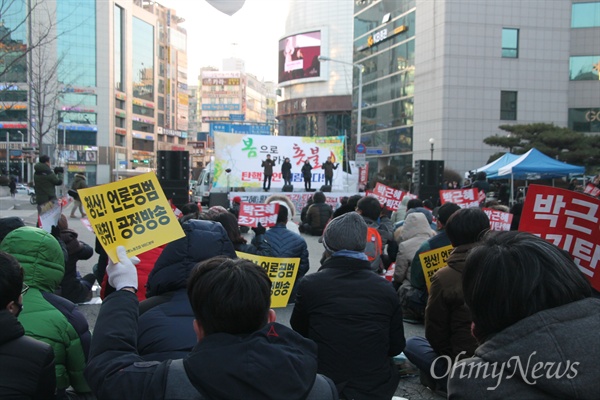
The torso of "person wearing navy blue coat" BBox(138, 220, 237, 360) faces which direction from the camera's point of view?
away from the camera

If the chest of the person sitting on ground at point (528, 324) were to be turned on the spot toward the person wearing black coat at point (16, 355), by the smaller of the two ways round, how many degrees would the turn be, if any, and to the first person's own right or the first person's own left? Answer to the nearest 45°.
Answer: approximately 45° to the first person's own left

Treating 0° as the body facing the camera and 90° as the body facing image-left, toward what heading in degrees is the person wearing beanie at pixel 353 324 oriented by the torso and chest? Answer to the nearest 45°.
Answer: approximately 180°

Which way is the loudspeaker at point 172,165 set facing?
toward the camera

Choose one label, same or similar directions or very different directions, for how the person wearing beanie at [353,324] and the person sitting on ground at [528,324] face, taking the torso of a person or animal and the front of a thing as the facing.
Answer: same or similar directions

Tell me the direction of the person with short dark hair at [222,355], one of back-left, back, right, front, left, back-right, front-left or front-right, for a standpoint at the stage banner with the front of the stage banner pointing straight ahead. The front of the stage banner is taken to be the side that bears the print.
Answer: front

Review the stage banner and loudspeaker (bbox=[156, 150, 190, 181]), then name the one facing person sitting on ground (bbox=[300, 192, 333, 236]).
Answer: the stage banner

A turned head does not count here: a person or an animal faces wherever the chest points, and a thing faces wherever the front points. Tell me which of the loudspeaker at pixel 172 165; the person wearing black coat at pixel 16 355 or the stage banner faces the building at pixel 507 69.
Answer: the person wearing black coat

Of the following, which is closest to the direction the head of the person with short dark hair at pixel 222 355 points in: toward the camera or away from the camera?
away from the camera

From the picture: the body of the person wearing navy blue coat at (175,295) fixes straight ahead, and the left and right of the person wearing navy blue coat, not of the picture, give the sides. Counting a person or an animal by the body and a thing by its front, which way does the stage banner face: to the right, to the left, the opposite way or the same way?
the opposite way

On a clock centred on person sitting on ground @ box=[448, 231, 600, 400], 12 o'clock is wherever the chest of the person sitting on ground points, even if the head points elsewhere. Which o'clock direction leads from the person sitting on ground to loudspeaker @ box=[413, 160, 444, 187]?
The loudspeaker is roughly at 1 o'clock from the person sitting on ground.

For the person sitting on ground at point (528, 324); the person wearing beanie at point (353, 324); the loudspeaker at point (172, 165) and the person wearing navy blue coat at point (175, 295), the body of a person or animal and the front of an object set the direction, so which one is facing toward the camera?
the loudspeaker

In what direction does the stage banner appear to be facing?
toward the camera

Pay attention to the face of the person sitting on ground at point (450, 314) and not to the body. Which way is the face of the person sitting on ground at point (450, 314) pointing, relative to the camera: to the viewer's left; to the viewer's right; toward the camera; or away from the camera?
away from the camera

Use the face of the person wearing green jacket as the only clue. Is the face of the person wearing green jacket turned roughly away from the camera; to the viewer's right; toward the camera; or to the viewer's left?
away from the camera

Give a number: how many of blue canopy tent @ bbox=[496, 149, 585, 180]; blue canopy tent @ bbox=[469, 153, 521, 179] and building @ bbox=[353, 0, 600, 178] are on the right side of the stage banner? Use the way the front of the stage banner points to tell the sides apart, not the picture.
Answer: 0

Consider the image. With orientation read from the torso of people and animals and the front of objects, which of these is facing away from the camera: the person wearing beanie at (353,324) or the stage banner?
the person wearing beanie

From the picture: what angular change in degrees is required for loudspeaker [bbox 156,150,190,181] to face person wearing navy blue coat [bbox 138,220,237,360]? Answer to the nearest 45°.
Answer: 0° — it already faces them

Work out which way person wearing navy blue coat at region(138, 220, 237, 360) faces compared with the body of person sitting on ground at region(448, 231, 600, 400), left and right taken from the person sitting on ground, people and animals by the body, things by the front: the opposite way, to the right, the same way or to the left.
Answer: the same way

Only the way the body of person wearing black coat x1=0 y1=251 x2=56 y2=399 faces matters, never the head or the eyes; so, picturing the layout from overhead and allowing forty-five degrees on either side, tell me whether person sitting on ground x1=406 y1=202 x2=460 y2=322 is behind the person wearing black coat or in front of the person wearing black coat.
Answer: in front
